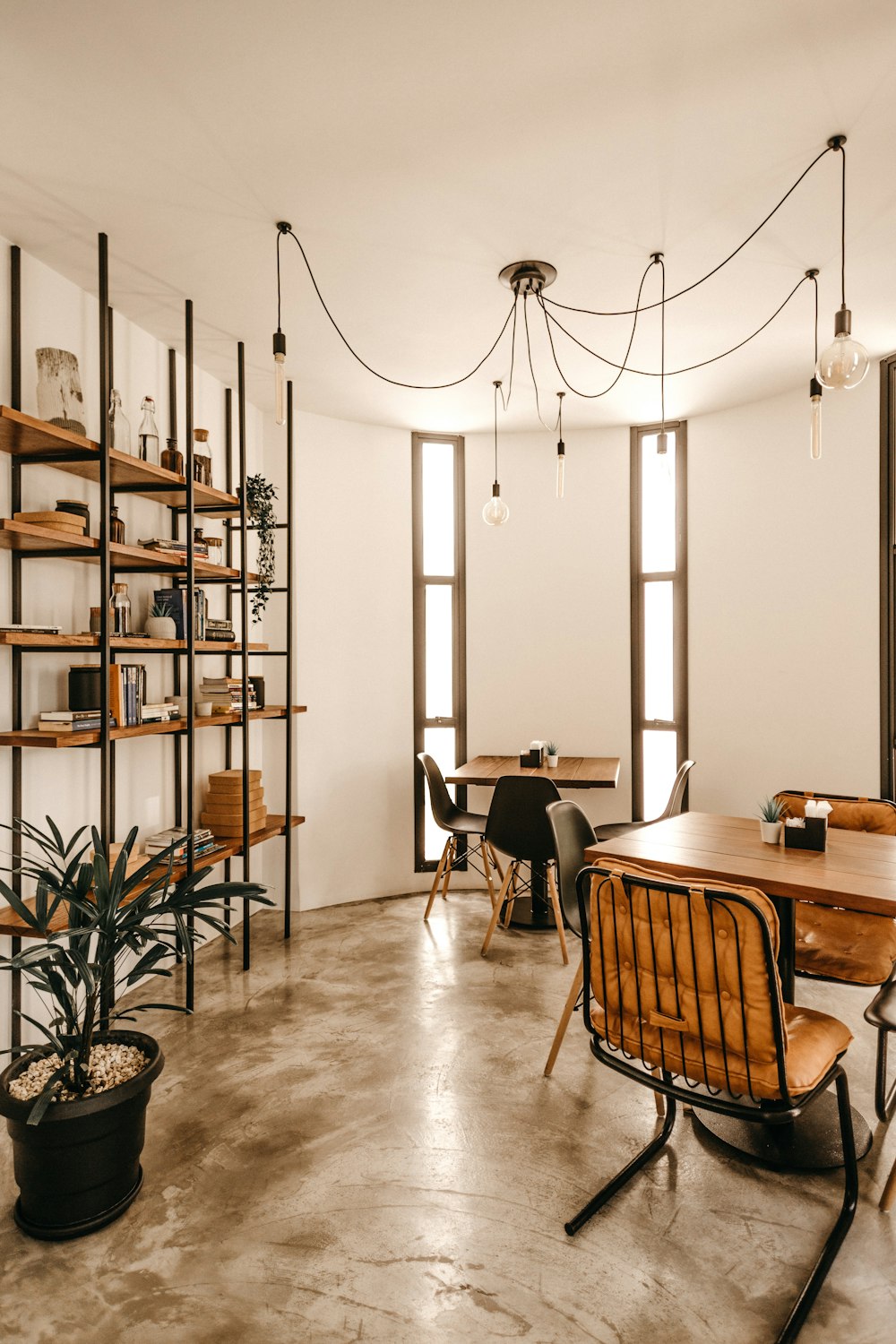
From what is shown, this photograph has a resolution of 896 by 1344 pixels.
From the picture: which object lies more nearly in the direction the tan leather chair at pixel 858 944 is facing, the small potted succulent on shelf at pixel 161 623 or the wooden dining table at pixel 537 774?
the small potted succulent on shelf

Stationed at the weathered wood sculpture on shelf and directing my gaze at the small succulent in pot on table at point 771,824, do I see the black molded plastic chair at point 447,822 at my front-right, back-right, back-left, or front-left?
front-left

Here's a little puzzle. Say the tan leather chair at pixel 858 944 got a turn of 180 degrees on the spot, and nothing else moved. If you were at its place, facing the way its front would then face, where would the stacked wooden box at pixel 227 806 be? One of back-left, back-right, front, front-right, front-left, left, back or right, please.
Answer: back-left

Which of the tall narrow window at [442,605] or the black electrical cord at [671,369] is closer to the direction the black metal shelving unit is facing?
the black electrical cord

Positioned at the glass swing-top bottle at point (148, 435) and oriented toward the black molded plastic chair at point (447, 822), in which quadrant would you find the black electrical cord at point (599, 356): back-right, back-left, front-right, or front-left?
front-right

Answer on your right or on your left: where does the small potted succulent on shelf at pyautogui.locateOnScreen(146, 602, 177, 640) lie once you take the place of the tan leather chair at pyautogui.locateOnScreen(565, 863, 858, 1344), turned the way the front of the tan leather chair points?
on your left

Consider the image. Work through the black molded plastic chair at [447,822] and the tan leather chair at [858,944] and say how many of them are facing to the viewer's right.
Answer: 1

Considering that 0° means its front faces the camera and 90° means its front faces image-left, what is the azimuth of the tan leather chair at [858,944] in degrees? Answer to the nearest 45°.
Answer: approximately 45°

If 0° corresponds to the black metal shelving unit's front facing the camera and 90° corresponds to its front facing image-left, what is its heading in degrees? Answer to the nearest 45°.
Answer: approximately 315°

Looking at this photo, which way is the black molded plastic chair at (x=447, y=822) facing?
to the viewer's right

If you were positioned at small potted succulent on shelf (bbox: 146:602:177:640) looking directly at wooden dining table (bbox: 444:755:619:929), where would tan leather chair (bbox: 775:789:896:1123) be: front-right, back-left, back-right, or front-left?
front-right

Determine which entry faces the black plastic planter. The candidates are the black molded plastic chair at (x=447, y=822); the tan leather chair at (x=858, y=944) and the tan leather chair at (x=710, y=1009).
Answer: the tan leather chair at (x=858, y=944)

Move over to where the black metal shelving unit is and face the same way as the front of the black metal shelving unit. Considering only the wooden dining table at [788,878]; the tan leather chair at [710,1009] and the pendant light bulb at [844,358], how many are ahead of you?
3

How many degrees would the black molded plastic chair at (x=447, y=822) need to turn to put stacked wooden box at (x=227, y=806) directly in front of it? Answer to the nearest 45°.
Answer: approximately 135° to its right

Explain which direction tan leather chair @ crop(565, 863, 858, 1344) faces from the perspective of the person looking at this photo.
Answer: facing away from the viewer and to the right of the viewer
